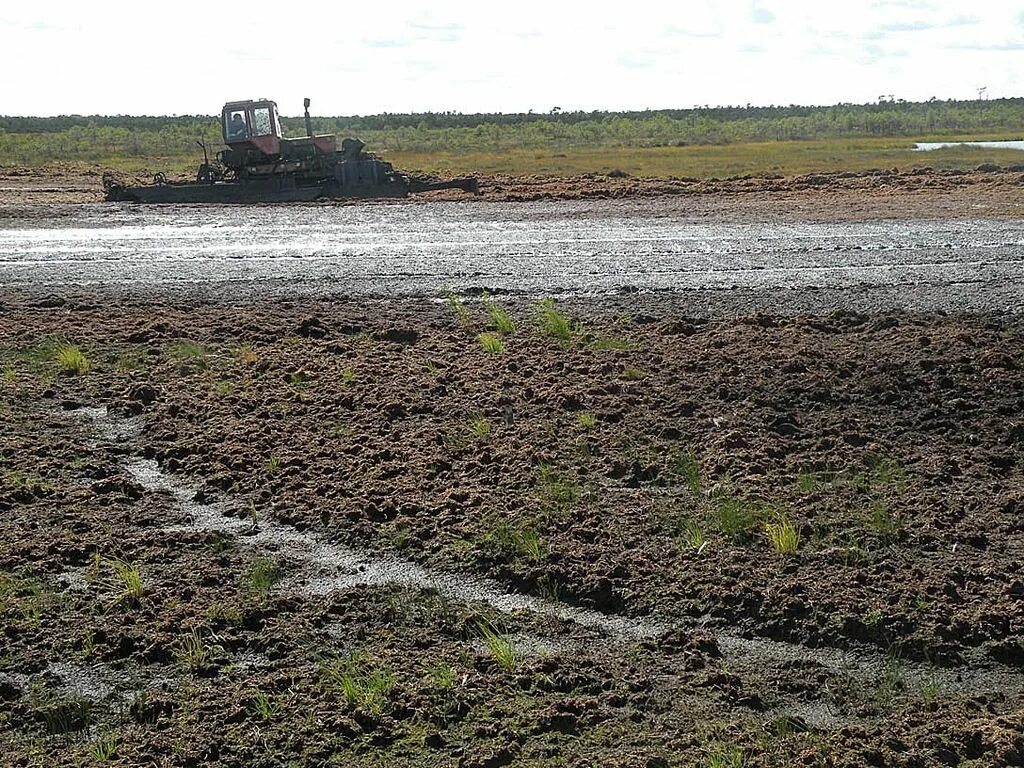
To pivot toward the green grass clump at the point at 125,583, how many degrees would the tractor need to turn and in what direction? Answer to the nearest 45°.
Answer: approximately 90° to its right

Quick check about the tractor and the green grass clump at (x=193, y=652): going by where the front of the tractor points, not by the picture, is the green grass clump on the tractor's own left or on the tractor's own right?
on the tractor's own right

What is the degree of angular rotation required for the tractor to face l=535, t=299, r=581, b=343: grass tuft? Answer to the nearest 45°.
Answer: approximately 90° to its right

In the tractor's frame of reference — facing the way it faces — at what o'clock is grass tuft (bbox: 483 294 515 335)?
The grass tuft is roughly at 3 o'clock from the tractor.

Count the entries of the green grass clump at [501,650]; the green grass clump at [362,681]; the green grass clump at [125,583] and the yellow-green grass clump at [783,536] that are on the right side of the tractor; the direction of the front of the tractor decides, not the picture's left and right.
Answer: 4

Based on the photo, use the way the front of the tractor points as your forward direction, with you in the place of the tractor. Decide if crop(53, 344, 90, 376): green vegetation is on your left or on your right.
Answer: on your right

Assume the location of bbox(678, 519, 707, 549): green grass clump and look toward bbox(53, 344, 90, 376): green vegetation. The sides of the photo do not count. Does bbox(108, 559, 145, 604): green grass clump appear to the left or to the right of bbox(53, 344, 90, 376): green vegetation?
left

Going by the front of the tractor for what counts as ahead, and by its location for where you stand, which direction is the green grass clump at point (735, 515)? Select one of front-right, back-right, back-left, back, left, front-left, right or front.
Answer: right

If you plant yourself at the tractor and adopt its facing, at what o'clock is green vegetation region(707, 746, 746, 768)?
The green vegetation is roughly at 3 o'clock from the tractor.

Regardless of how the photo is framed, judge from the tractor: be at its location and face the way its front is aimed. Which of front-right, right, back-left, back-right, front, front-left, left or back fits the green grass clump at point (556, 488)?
right

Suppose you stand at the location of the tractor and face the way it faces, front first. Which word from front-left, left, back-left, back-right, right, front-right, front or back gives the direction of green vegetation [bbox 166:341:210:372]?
right

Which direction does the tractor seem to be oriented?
to the viewer's right

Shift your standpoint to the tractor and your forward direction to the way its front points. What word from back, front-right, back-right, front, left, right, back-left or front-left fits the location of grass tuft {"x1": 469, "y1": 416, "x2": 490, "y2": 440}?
right

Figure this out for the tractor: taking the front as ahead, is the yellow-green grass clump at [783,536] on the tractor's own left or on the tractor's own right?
on the tractor's own right
